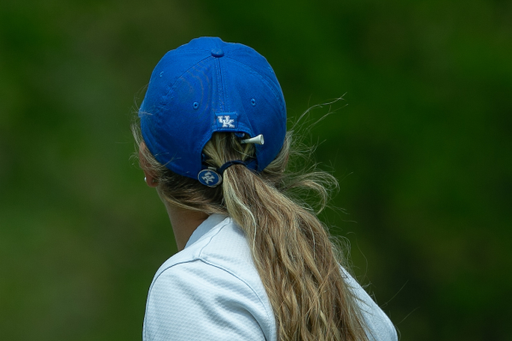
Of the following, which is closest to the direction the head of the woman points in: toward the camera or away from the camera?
away from the camera

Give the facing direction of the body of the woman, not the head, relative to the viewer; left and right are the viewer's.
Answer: facing away from the viewer and to the left of the viewer
